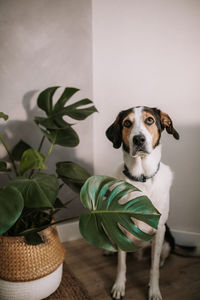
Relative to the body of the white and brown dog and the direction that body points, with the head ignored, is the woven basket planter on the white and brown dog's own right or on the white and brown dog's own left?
on the white and brown dog's own right
